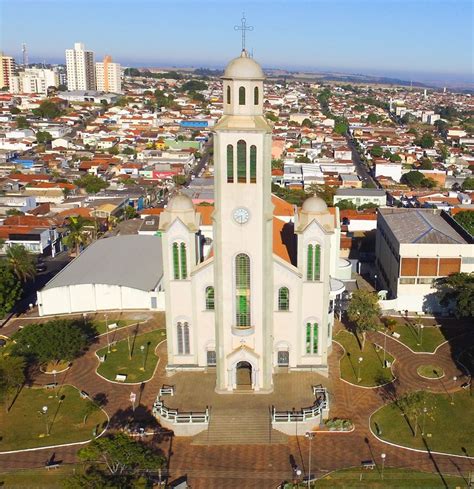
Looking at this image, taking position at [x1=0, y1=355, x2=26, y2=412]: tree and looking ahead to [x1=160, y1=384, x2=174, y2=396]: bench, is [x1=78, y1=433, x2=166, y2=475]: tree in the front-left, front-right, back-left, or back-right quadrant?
front-right

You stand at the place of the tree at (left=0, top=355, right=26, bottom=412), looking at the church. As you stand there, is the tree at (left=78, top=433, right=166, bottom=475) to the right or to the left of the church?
right

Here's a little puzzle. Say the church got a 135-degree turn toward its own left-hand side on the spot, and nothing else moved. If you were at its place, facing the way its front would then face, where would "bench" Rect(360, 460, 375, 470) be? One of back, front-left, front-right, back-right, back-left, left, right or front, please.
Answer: right

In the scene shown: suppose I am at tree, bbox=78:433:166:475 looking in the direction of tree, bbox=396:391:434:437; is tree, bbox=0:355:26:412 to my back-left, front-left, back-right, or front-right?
back-left

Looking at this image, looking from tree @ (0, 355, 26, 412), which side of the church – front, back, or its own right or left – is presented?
right

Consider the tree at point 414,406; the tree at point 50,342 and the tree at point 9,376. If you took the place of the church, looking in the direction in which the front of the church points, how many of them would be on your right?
2

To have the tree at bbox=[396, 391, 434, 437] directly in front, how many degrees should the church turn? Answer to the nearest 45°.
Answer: approximately 45° to its left

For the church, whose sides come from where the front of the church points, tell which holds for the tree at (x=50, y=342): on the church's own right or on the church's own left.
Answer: on the church's own right

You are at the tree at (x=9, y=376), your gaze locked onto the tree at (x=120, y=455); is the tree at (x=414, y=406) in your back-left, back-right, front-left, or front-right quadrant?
front-left

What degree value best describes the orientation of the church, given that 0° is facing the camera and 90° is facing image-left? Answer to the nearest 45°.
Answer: approximately 0°

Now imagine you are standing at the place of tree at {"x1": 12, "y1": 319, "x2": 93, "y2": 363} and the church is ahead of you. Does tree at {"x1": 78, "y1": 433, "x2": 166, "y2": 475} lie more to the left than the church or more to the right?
right

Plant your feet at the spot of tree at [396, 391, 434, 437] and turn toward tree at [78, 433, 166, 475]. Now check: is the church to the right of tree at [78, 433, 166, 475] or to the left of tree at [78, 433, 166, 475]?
right
